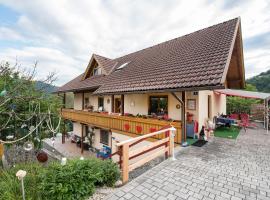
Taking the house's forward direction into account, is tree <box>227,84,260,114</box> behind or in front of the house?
behind

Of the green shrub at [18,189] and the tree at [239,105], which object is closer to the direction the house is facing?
the green shrub

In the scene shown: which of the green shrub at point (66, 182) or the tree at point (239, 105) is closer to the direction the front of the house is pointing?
the green shrub

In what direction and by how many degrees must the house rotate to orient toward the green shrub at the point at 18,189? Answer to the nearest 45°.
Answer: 0° — it already faces it

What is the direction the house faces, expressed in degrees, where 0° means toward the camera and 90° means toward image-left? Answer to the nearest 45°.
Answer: approximately 45°

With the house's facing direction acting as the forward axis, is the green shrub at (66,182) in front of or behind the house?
in front
